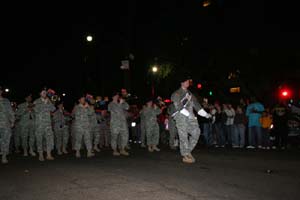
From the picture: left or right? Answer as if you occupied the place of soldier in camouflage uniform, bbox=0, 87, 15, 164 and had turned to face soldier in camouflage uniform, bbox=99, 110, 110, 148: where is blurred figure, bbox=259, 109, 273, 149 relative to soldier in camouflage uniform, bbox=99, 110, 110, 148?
right

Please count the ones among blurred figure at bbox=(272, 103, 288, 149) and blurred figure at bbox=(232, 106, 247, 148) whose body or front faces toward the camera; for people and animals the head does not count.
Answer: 2

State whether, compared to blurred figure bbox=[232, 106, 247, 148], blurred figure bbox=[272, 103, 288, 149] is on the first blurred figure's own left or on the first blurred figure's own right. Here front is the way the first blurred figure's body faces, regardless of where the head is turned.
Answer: on the first blurred figure's own left

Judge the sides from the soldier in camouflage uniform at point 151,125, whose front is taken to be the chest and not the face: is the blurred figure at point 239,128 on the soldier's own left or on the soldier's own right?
on the soldier's own left

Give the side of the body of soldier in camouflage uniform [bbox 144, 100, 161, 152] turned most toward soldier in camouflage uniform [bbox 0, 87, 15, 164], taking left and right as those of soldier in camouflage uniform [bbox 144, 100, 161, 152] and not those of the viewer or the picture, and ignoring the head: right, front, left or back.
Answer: right

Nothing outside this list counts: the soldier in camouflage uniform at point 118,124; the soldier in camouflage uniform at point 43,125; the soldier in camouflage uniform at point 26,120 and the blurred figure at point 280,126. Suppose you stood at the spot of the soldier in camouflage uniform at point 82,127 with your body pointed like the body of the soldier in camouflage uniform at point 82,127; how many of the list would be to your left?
2

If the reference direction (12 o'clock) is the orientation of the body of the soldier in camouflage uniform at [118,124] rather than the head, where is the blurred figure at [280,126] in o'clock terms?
The blurred figure is roughly at 10 o'clock from the soldier in camouflage uniform.
